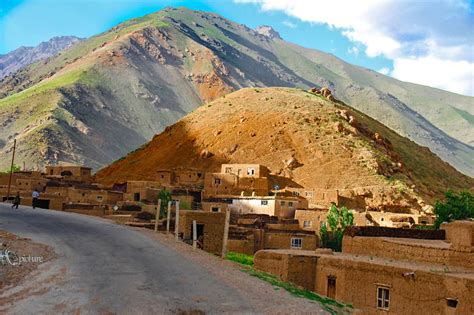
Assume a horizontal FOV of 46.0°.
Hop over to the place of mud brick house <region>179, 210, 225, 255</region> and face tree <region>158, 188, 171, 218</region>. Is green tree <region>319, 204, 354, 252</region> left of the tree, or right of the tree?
right

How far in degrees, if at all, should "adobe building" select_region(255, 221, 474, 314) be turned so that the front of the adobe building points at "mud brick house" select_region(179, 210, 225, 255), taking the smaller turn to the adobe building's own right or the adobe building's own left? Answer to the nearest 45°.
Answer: approximately 90° to the adobe building's own right

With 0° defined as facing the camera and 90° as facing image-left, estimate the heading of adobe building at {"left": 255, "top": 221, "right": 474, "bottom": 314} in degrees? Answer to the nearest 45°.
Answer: approximately 45°

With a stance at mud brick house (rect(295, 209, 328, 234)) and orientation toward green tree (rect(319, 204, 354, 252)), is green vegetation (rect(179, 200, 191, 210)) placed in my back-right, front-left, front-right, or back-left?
back-right

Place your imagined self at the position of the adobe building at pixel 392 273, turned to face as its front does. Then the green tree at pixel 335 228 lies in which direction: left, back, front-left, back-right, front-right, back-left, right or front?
back-right

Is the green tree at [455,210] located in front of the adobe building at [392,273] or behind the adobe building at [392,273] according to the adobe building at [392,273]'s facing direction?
behind

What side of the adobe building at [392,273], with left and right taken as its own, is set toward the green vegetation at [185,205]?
right

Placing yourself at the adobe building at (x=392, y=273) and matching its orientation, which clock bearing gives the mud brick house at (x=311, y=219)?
The mud brick house is roughly at 4 o'clock from the adobe building.
